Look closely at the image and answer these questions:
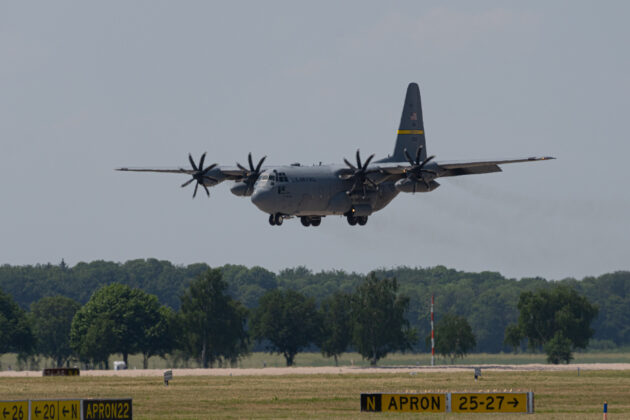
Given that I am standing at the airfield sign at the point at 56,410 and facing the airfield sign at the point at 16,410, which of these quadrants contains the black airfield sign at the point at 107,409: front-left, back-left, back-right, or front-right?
back-right

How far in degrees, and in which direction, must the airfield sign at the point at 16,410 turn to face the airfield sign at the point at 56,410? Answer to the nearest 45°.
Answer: approximately 90° to its left

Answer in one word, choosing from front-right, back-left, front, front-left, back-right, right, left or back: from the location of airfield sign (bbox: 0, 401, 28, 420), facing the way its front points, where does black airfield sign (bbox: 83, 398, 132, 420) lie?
left

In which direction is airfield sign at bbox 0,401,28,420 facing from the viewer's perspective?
toward the camera
